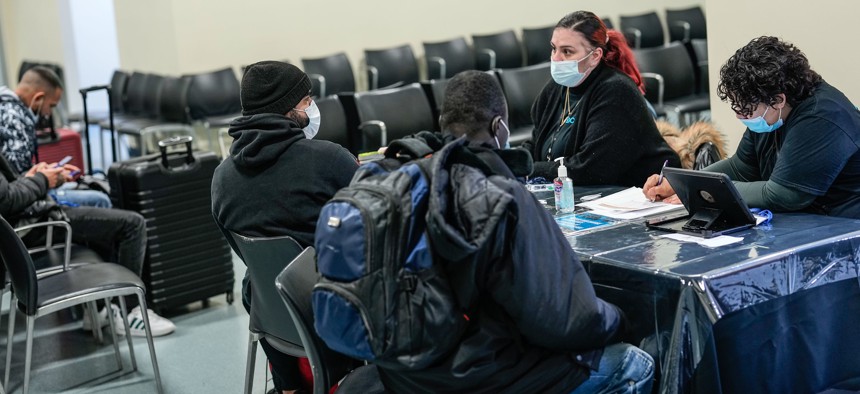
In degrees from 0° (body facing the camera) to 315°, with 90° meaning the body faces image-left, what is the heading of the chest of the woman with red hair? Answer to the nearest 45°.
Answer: approximately 45°

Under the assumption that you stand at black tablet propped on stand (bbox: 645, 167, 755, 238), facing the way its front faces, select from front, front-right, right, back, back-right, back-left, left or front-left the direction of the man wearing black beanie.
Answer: back-left

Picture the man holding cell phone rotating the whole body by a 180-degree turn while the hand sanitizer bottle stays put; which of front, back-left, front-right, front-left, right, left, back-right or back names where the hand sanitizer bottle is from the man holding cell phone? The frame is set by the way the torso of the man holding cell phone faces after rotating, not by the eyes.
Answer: back-left

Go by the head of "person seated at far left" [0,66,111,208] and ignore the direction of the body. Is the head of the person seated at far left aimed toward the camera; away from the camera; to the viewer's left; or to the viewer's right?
to the viewer's right

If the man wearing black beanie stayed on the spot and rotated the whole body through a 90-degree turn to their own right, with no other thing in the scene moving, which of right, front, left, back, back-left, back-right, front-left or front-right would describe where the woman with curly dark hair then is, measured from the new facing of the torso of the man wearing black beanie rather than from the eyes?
front-left

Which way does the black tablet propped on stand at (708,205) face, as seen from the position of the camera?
facing away from the viewer and to the right of the viewer

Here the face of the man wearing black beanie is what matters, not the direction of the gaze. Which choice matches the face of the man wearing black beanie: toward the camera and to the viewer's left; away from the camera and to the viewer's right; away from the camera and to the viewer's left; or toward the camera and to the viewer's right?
away from the camera and to the viewer's right

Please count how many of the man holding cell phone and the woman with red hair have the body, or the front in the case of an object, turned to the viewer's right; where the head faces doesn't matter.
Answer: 1

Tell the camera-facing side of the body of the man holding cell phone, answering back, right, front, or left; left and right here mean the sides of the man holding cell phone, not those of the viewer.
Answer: right

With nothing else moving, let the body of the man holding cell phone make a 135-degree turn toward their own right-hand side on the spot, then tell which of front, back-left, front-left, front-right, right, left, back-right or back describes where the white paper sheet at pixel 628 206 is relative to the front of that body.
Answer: left

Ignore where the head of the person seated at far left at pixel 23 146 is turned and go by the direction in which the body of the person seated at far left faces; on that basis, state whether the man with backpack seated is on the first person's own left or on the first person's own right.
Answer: on the first person's own right

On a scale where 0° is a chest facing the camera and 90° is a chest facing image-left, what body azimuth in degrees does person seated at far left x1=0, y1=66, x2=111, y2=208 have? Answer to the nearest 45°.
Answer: approximately 270°

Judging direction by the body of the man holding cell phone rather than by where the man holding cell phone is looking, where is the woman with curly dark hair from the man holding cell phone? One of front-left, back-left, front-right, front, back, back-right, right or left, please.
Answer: front-right

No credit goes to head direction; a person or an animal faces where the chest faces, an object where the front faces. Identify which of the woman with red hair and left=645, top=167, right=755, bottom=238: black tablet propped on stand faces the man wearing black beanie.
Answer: the woman with red hair

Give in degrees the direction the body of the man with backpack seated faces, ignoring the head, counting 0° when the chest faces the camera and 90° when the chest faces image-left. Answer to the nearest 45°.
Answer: approximately 225°
